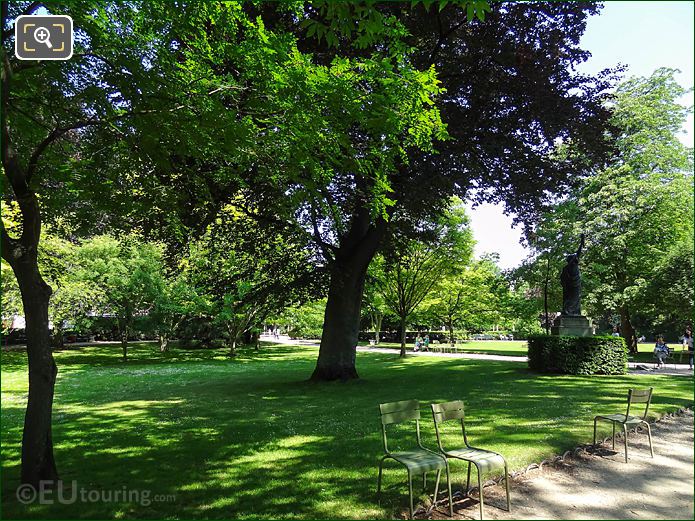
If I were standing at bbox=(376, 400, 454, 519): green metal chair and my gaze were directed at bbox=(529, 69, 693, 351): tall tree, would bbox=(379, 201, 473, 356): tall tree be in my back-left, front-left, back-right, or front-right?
front-left

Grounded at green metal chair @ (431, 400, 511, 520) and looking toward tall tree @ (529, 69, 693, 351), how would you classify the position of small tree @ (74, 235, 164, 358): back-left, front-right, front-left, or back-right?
front-left

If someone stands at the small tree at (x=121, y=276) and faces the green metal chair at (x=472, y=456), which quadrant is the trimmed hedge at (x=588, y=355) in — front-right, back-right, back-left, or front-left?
front-left

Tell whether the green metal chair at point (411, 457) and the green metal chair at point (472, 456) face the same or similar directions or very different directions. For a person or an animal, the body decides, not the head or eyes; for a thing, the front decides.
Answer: same or similar directions
